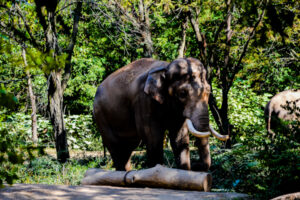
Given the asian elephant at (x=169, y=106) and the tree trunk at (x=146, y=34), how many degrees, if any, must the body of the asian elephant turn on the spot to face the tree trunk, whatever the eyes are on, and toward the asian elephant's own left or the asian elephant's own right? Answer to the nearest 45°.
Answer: approximately 135° to the asian elephant's own left

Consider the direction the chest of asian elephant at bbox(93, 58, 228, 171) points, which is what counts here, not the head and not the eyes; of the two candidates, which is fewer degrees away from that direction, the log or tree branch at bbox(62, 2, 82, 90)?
the log

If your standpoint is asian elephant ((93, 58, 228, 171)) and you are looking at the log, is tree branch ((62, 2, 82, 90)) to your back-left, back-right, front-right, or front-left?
back-right

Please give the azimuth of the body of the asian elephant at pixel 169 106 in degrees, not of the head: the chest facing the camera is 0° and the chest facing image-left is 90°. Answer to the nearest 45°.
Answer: approximately 315°

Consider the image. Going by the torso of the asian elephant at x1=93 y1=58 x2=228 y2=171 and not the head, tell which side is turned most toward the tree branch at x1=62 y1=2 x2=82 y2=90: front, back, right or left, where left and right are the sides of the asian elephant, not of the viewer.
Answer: back
